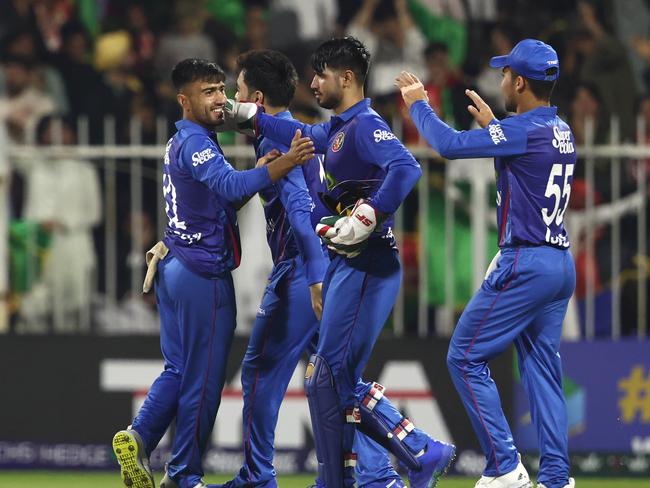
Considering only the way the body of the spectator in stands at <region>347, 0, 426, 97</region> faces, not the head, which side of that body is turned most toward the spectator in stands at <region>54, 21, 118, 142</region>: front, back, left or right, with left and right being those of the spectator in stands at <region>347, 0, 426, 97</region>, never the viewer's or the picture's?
right

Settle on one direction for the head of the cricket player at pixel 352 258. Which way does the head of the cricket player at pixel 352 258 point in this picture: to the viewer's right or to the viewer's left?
to the viewer's left

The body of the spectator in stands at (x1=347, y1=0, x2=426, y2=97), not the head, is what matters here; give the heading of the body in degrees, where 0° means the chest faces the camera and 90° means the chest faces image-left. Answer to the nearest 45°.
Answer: approximately 0°

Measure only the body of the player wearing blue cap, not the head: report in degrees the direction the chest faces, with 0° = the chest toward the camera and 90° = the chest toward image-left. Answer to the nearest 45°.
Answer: approximately 135°

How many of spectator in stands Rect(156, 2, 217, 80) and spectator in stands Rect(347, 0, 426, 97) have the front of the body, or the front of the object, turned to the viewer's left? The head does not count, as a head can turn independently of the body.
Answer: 0

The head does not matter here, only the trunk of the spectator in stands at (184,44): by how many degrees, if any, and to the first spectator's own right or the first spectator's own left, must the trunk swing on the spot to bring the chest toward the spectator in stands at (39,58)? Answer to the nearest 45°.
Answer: approximately 90° to the first spectator's own right

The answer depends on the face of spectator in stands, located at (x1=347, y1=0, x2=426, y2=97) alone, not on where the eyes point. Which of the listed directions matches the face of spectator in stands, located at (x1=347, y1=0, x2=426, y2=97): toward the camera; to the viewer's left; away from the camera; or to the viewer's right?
toward the camera

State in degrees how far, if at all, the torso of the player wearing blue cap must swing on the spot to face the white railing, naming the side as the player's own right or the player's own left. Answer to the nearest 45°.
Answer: approximately 45° to the player's own right

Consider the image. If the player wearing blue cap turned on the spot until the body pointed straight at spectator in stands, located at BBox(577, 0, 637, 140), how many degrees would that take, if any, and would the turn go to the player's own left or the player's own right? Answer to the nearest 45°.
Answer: approximately 45° to the player's own right

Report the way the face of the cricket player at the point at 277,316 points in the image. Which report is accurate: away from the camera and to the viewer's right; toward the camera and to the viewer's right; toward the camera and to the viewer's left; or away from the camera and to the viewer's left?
away from the camera and to the viewer's left

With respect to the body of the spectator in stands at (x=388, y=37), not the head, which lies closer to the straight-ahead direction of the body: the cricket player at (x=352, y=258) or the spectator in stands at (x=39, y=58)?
the cricket player

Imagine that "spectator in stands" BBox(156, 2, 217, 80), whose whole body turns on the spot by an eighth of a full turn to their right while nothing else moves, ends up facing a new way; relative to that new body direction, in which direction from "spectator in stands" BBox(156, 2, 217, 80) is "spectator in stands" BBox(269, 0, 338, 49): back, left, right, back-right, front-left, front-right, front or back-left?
back-left

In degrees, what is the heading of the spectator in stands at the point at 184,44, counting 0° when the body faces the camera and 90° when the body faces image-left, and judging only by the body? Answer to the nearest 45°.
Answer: approximately 0°
